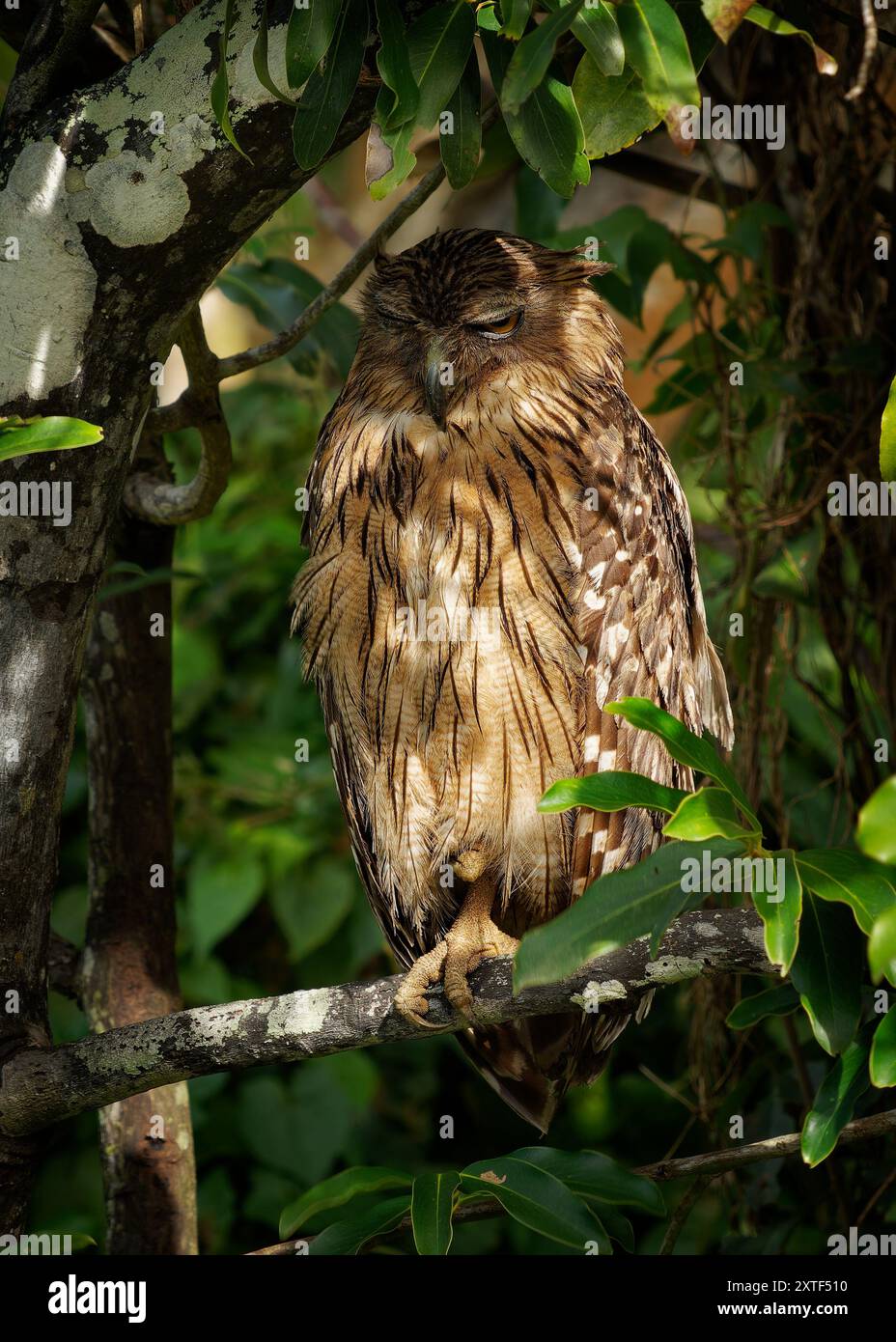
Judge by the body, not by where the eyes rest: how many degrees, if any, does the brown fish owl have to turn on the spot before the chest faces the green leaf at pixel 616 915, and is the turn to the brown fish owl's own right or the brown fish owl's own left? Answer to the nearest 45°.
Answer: approximately 45° to the brown fish owl's own left

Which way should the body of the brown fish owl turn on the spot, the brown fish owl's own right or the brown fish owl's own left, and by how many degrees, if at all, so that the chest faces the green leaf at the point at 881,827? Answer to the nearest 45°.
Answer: approximately 45° to the brown fish owl's own left

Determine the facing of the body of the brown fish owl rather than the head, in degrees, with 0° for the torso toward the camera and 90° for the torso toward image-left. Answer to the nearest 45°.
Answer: approximately 45°

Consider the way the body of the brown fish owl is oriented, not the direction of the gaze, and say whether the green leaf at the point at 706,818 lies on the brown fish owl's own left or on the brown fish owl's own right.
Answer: on the brown fish owl's own left

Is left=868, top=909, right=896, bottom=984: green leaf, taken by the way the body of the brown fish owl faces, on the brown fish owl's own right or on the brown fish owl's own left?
on the brown fish owl's own left
